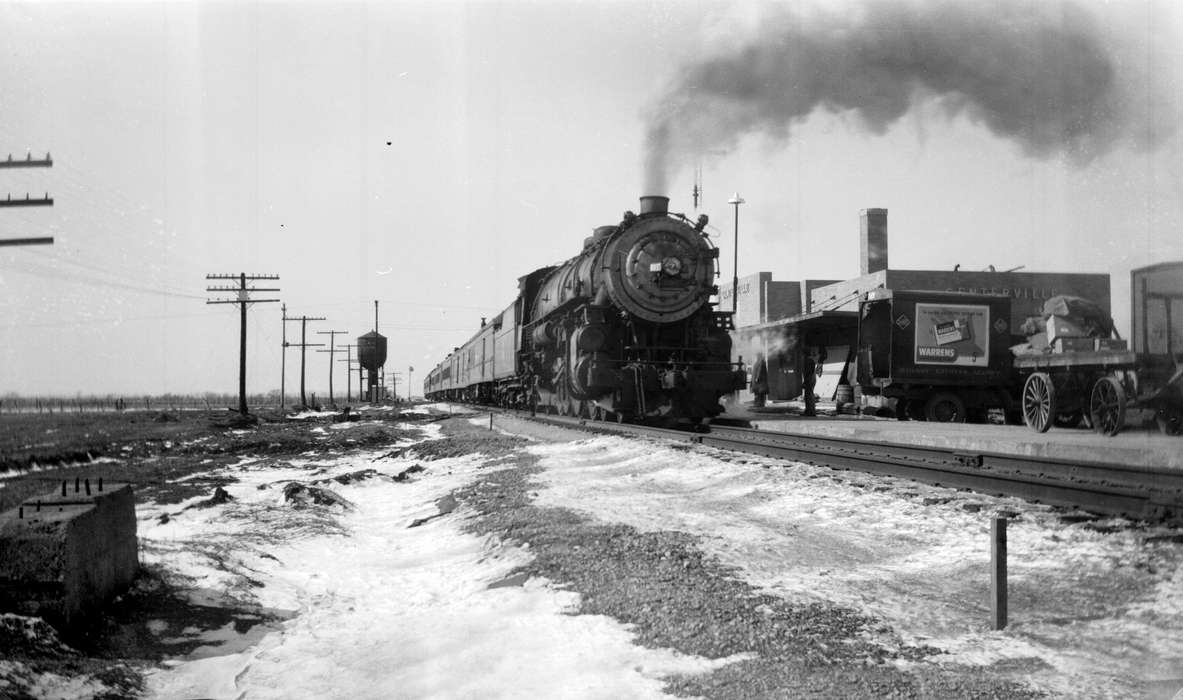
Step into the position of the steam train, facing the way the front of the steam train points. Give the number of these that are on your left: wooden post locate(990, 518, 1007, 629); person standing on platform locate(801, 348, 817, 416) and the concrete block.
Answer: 1

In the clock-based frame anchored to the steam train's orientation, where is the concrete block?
The concrete block is roughly at 2 o'clock from the steam train.

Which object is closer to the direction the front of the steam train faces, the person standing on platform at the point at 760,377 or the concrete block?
the concrete block

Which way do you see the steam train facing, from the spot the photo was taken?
facing the viewer and to the right of the viewer

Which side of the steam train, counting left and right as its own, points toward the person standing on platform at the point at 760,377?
left

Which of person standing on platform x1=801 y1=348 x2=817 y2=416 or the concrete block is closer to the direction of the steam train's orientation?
the concrete block
